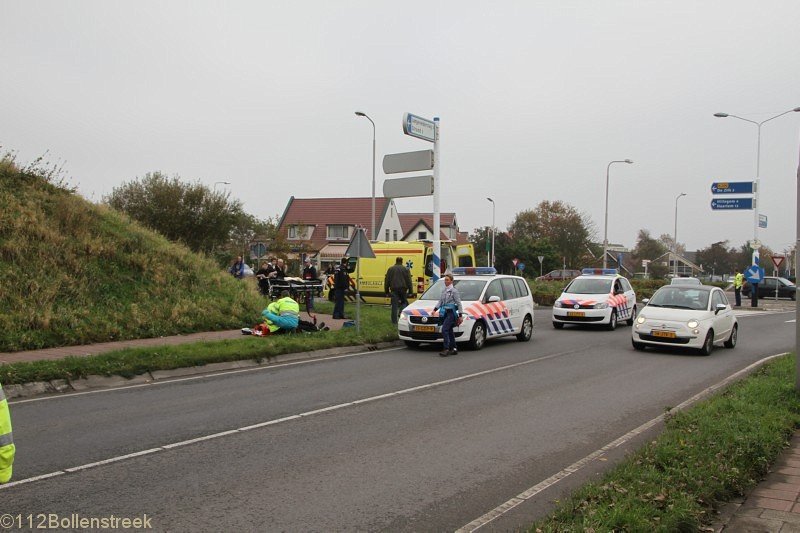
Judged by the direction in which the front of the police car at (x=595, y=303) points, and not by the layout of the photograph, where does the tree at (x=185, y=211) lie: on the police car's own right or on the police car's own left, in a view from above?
on the police car's own right

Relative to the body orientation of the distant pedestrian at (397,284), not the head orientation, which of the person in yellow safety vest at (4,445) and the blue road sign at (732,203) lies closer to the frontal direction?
the blue road sign

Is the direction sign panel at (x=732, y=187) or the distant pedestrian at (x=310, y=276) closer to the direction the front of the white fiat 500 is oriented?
the distant pedestrian

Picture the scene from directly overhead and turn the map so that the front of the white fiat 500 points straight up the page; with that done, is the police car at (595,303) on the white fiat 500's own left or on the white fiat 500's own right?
on the white fiat 500's own right

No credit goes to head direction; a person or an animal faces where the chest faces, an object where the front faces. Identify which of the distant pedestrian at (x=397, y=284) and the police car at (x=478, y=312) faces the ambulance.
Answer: the distant pedestrian

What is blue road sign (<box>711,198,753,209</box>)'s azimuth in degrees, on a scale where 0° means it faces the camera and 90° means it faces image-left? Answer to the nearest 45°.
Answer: approximately 0°

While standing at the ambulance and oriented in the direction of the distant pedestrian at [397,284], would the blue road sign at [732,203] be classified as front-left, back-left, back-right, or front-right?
back-left

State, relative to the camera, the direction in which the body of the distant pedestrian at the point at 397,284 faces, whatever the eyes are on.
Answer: away from the camera
